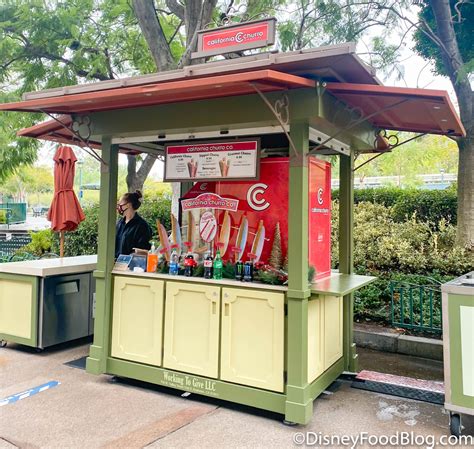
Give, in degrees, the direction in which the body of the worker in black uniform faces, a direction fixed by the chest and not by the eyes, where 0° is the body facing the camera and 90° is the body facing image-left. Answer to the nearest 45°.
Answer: approximately 45°

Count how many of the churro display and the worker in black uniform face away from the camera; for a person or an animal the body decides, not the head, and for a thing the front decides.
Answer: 0

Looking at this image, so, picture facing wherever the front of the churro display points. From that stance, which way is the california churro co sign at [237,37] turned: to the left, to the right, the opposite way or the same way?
the same way

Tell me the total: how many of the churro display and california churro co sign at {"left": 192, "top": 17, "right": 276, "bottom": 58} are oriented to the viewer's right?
0

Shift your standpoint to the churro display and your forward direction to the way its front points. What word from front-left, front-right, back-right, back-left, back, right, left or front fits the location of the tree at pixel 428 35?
back

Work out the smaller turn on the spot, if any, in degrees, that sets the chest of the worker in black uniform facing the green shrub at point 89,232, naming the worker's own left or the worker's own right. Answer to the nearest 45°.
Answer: approximately 135° to the worker's own right

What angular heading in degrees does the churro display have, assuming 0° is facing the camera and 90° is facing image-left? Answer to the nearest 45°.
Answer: approximately 45°

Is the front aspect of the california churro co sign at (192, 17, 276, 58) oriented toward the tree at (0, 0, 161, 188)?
no

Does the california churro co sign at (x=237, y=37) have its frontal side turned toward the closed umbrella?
no

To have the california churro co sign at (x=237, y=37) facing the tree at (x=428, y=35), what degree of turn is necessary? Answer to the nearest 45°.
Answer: approximately 180°

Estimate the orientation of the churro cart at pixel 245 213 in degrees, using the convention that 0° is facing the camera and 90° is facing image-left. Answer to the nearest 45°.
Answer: approximately 45°

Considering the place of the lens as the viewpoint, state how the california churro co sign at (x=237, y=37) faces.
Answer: facing the viewer and to the left of the viewer

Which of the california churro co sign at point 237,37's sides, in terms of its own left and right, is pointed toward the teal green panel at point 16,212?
right

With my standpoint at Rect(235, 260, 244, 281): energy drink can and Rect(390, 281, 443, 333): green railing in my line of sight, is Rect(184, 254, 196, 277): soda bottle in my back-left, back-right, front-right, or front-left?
back-left

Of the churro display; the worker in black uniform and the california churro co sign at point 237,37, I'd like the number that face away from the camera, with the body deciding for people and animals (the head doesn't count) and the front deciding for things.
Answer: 0

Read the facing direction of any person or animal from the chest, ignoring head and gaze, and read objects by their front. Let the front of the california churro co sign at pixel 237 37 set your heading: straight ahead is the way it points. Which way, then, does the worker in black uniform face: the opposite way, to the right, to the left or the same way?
the same way

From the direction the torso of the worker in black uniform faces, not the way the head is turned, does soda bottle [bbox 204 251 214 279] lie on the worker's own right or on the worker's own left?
on the worker's own left

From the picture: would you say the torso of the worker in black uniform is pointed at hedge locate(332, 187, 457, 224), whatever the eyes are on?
no
